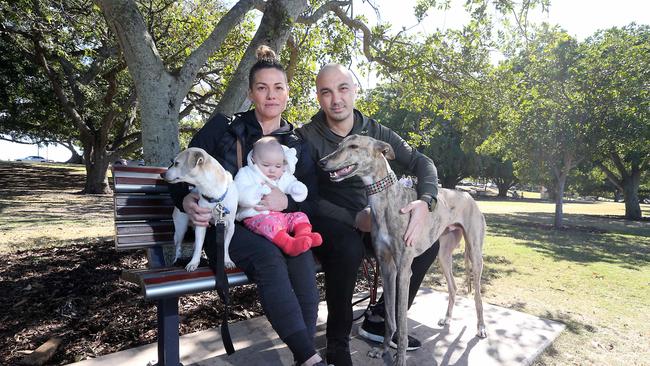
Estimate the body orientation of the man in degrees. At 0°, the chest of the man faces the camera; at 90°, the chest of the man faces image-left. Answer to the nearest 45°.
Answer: approximately 0°

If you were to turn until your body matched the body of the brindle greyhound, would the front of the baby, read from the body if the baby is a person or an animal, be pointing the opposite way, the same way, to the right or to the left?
to the left

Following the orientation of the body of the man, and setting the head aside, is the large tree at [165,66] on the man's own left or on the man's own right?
on the man's own right

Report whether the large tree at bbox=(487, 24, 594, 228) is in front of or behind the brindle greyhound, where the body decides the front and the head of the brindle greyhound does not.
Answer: behind

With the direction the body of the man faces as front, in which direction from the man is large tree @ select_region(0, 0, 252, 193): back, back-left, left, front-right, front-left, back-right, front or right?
back-right

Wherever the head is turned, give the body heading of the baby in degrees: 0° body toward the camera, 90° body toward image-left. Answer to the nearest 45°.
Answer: approximately 315°
